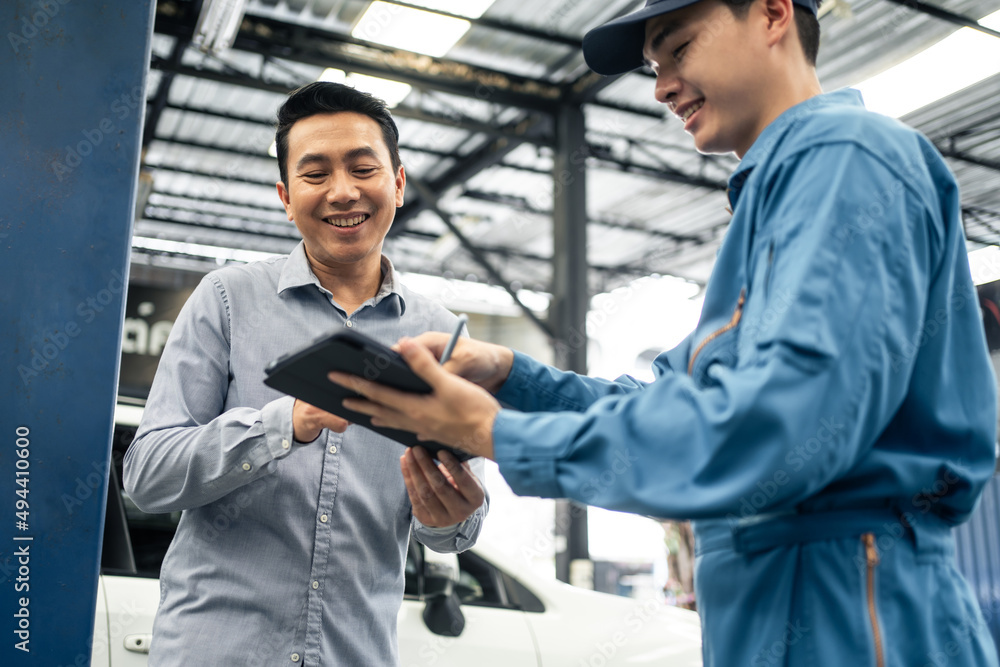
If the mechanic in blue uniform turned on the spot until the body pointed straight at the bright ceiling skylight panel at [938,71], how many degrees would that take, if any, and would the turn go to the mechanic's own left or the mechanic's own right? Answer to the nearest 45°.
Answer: approximately 90° to the mechanic's own right

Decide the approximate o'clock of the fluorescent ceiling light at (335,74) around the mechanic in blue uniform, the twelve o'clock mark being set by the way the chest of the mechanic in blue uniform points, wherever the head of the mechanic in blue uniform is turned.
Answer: The fluorescent ceiling light is roughly at 2 o'clock from the mechanic in blue uniform.

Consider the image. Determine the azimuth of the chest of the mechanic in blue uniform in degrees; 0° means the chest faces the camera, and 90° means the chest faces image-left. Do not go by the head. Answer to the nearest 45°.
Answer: approximately 90°

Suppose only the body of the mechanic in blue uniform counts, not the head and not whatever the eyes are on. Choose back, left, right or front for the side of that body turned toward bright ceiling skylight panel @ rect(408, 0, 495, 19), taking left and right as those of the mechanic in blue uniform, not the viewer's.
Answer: right

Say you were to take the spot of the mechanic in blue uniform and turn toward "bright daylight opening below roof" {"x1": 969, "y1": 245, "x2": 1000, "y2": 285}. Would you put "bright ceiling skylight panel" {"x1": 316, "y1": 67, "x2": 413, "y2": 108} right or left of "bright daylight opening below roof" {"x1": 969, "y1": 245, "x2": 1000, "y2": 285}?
left

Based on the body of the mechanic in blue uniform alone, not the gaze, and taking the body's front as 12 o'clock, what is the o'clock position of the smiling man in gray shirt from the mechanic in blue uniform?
The smiling man in gray shirt is roughly at 1 o'clock from the mechanic in blue uniform.

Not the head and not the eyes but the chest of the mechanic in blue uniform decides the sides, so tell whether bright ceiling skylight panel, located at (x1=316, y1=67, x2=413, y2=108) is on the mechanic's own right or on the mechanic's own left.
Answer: on the mechanic's own right

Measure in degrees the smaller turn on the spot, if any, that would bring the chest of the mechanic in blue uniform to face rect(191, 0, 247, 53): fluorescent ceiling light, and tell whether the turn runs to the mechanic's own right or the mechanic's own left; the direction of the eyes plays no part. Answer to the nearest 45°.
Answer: approximately 45° to the mechanic's own right

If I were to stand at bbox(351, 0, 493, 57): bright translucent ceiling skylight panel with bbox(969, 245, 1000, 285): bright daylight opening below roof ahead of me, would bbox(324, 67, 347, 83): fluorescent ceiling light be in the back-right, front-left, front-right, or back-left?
back-left
